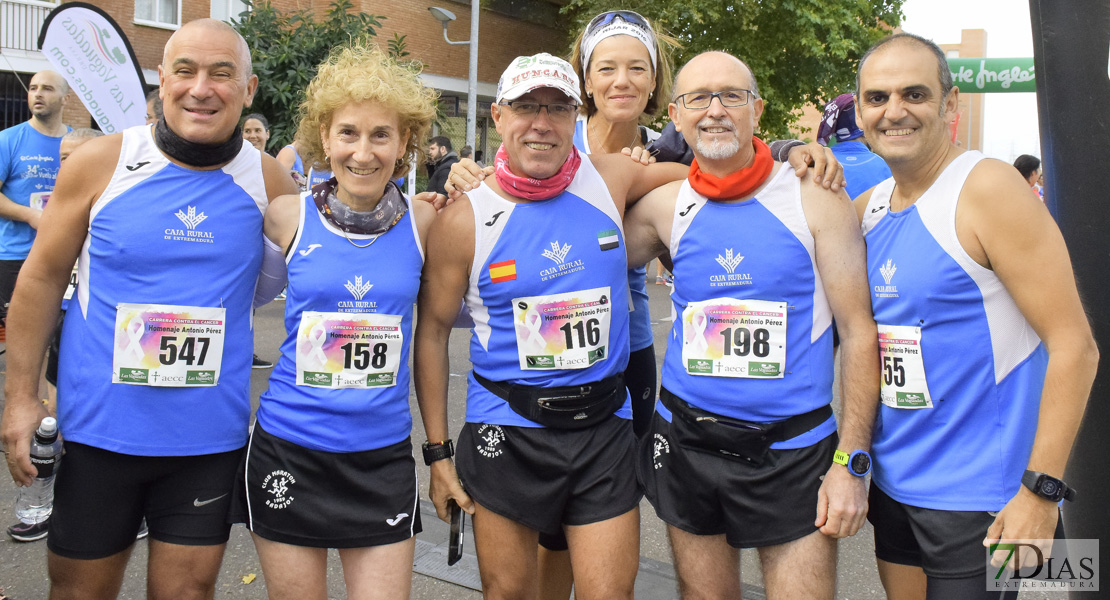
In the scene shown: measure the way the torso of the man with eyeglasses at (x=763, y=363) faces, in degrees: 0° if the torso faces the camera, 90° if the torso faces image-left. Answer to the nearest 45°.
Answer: approximately 0°

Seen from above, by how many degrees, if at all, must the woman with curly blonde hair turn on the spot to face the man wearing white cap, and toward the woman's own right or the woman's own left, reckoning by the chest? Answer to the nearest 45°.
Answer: approximately 90° to the woman's own left

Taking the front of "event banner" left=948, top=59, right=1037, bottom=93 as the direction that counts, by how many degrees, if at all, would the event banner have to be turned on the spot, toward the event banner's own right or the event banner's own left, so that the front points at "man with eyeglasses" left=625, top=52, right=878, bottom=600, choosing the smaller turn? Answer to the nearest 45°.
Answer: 0° — it already faces them

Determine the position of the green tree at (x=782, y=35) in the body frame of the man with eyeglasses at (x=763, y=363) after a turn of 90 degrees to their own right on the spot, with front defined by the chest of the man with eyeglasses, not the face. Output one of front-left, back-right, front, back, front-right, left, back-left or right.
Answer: right

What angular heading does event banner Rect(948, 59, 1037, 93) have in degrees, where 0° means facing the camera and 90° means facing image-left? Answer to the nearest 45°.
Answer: approximately 0°

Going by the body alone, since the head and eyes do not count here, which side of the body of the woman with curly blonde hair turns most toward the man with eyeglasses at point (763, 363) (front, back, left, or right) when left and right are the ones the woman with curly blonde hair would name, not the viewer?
left

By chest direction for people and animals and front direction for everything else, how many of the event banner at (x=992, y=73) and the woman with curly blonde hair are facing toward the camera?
2

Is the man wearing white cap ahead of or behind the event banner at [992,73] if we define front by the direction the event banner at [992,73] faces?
ahead
